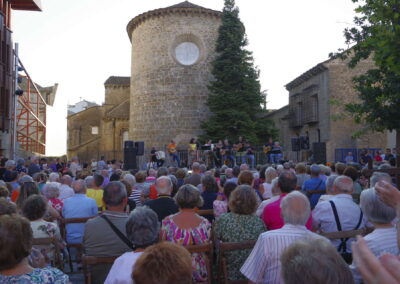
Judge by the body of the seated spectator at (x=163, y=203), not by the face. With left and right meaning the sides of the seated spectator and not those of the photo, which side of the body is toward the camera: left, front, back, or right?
back

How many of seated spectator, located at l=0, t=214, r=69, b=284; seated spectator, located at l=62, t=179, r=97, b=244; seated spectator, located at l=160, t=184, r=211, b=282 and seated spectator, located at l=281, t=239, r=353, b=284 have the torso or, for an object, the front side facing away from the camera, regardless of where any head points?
4

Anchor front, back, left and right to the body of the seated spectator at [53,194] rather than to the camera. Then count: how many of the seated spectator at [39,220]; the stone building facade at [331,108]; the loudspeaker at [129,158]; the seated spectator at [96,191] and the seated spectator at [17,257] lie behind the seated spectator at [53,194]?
2

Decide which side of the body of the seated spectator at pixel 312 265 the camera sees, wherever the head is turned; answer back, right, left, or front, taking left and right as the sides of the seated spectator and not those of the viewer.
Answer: back

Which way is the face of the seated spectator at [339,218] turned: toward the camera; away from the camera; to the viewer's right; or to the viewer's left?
away from the camera

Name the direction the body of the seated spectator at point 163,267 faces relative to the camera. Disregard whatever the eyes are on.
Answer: away from the camera

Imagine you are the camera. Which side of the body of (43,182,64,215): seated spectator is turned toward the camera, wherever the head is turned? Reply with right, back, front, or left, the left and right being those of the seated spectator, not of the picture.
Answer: back

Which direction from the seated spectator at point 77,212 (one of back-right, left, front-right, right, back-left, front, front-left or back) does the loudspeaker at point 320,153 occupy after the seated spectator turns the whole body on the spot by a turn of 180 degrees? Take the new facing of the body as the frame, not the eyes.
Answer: back-left

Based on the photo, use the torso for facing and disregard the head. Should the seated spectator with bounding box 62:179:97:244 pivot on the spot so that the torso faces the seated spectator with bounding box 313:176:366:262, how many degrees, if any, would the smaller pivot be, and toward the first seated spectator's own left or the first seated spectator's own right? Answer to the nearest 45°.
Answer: approximately 135° to the first seated spectator's own right

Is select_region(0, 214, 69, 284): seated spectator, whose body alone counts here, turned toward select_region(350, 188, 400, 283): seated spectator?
no

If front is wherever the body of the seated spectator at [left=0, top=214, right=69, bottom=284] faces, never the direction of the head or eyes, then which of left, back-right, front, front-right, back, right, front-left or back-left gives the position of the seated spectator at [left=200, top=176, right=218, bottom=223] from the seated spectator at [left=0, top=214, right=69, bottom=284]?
front-right

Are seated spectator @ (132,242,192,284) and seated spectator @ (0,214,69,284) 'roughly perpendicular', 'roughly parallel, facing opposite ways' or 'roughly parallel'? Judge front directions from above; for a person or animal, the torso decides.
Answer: roughly parallel

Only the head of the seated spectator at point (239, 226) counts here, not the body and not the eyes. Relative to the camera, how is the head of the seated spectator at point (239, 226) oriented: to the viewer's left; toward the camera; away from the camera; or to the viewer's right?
away from the camera

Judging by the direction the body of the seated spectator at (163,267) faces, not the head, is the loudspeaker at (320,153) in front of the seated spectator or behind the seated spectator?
in front

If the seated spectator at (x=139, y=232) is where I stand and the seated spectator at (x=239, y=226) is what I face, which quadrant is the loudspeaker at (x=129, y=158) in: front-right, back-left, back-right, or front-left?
front-left

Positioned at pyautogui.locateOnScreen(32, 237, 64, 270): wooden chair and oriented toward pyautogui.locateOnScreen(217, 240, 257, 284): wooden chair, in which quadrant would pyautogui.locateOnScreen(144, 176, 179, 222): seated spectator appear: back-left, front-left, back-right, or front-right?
front-left

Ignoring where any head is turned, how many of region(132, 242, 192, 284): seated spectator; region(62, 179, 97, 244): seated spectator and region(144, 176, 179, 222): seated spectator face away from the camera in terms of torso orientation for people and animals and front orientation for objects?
3

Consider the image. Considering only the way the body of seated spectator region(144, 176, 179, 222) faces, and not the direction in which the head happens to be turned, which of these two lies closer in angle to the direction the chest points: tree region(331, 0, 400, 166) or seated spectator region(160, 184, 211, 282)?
the tree

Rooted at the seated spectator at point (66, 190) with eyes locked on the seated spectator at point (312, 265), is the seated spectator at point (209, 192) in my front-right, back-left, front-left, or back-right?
front-left

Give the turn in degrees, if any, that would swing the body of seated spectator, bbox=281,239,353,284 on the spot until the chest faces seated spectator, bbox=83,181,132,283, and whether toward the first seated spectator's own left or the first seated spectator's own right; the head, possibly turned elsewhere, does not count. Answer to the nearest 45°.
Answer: approximately 45° to the first seated spectator's own left

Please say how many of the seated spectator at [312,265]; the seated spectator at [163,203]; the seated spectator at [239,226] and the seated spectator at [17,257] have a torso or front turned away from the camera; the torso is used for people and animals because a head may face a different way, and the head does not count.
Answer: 4
